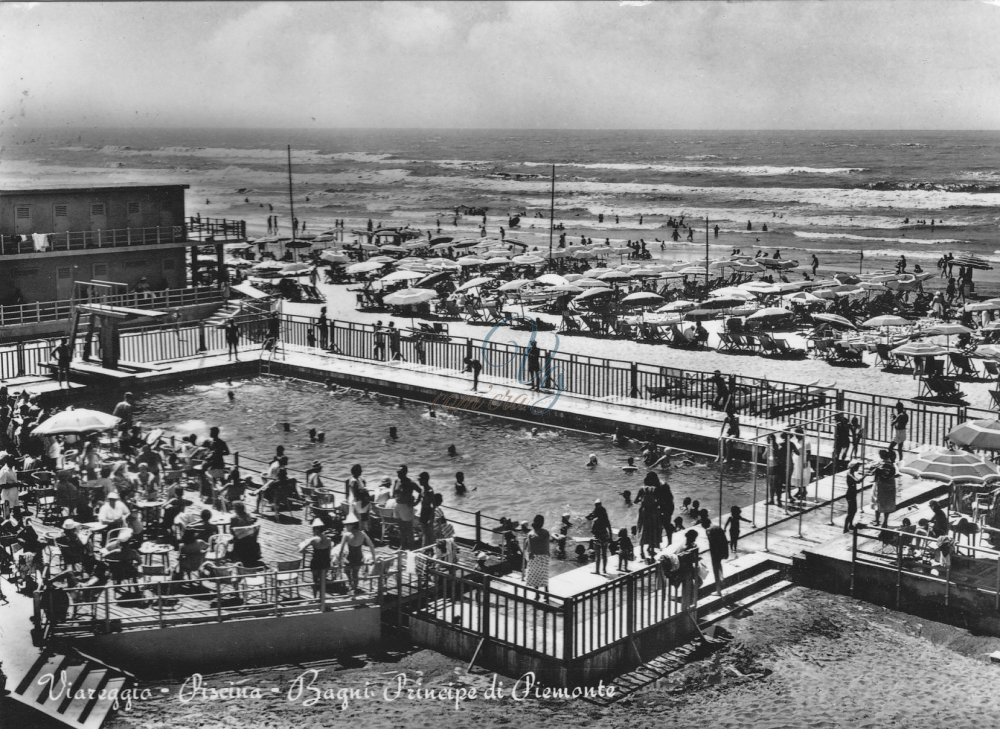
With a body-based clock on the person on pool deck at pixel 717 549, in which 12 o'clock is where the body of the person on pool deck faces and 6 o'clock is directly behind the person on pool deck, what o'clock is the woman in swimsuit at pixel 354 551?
The woman in swimsuit is roughly at 10 o'clock from the person on pool deck.

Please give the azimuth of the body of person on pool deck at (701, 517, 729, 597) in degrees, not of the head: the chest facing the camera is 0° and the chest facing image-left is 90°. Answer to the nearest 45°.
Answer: approximately 135°

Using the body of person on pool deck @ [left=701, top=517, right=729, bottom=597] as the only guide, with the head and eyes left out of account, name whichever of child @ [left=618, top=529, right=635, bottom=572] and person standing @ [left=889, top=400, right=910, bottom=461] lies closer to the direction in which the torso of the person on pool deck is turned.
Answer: the child

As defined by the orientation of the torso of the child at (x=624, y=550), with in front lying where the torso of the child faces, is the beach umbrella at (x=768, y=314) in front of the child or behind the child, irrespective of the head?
in front

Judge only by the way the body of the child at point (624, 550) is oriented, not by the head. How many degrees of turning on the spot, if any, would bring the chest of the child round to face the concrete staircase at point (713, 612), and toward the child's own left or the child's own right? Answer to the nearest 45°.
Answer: approximately 135° to the child's own right

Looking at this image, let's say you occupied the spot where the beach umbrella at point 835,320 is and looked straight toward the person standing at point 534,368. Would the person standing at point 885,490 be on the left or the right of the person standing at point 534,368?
left

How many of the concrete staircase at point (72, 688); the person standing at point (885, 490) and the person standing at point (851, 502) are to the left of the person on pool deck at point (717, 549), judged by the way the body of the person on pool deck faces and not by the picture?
1

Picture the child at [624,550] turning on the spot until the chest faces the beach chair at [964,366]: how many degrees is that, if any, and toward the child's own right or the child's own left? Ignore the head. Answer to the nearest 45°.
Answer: approximately 45° to the child's own right

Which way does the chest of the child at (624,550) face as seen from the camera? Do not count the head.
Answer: away from the camera

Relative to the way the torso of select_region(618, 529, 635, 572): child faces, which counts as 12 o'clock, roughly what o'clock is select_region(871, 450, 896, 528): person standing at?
The person standing is roughly at 2 o'clock from the child.

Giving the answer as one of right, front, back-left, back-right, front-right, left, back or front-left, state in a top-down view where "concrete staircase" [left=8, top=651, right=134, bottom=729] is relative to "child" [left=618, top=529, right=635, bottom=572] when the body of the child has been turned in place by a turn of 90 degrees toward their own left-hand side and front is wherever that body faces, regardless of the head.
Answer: front-left
